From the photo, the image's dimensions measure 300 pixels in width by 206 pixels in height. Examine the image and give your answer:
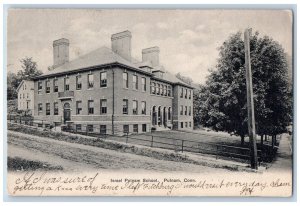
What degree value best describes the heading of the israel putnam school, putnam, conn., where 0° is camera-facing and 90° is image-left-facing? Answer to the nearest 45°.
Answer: approximately 315°

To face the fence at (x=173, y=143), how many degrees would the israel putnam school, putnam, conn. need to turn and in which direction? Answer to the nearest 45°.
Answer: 0° — it already faces it
